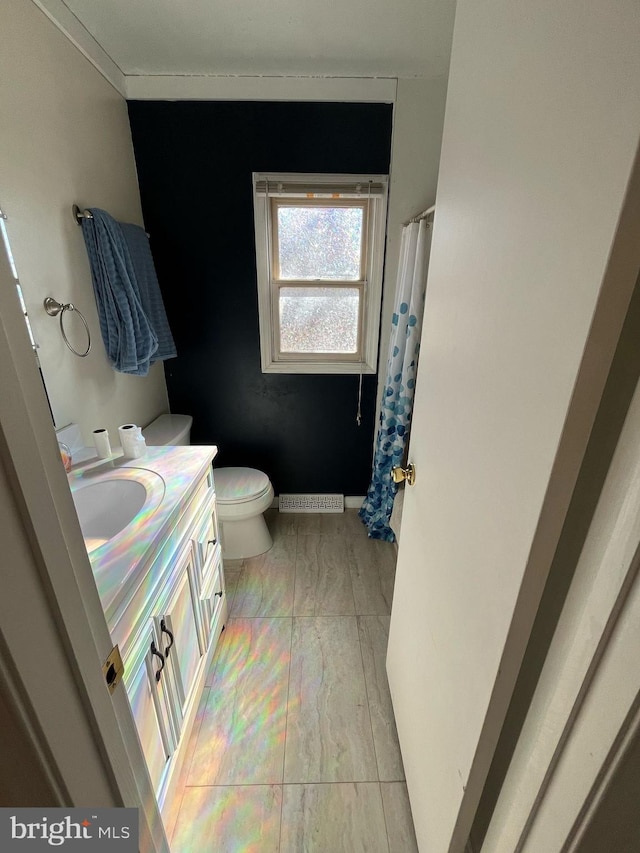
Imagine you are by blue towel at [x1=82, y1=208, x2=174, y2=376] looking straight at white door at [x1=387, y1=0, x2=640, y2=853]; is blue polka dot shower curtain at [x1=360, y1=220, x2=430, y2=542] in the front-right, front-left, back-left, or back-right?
front-left

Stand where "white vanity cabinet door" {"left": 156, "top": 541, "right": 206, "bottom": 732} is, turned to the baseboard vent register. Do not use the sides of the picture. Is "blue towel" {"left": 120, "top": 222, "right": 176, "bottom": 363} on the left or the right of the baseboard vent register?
left

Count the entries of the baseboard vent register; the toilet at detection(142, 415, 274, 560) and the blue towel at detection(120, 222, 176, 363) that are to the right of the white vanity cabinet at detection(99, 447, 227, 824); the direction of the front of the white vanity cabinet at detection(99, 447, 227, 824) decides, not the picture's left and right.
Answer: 0

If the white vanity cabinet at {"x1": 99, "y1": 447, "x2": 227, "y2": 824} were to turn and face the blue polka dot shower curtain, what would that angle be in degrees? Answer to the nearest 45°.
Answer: approximately 45° to its left

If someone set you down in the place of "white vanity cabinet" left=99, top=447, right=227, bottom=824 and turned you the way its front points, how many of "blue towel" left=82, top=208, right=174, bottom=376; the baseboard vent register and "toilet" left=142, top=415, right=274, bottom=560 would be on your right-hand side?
0

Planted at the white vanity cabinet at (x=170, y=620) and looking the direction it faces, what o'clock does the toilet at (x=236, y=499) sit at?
The toilet is roughly at 10 o'clock from the white vanity cabinet.

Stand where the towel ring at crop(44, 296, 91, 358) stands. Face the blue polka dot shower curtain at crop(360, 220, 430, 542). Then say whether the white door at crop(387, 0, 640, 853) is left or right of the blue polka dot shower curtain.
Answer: right

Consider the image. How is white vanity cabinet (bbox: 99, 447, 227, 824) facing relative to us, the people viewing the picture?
facing to the right of the viewer

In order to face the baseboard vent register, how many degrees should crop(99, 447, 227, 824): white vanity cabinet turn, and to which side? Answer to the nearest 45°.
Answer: approximately 45° to its left
